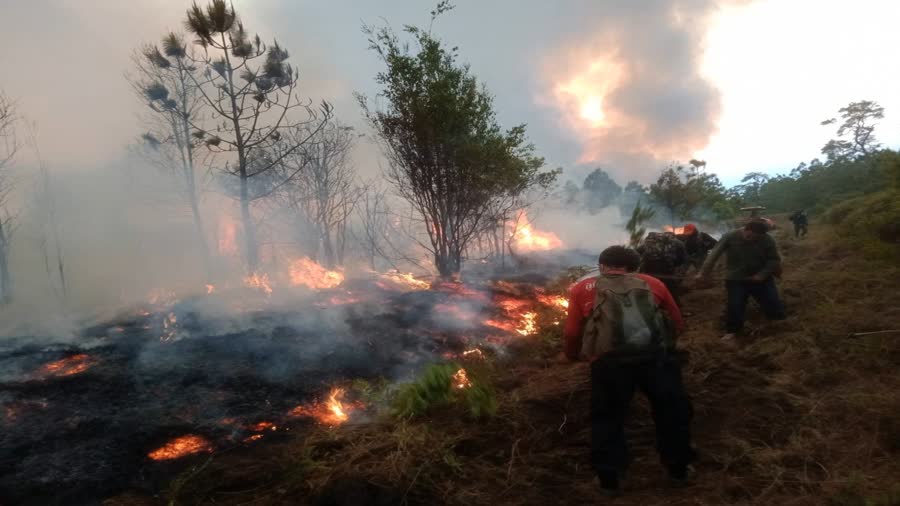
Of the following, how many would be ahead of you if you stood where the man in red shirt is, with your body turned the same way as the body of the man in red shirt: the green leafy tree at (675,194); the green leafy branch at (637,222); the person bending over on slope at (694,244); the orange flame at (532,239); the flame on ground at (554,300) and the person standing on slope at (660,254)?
6

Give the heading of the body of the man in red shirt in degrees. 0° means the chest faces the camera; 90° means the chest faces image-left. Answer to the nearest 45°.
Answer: approximately 180°

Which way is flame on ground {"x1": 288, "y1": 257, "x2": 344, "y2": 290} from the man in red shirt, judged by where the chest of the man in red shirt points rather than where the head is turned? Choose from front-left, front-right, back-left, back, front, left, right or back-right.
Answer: front-left

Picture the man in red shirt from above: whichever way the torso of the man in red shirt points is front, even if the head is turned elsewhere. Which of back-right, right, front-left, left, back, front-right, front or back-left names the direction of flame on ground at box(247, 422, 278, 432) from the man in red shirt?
left

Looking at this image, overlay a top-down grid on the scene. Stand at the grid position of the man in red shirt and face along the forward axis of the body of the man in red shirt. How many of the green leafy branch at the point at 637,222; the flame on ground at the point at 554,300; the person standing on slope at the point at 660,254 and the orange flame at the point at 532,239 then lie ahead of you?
4

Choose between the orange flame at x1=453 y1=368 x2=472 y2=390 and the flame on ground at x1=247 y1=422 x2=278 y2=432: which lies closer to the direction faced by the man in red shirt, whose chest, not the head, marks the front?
the orange flame

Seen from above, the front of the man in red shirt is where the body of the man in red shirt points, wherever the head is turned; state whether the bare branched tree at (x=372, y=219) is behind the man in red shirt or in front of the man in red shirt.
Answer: in front

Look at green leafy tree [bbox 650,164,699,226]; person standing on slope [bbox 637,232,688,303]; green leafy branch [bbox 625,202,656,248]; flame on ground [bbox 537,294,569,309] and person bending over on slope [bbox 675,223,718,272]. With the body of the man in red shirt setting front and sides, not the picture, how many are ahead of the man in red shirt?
5

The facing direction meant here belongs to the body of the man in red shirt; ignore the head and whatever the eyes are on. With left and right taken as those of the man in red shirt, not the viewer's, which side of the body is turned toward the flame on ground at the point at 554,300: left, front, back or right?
front

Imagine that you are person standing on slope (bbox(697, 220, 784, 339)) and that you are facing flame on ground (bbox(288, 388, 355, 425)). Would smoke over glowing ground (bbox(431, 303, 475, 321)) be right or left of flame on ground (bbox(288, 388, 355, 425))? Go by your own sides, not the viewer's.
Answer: right

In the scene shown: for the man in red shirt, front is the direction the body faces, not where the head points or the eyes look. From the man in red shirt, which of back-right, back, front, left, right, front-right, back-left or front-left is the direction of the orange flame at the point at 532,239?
front

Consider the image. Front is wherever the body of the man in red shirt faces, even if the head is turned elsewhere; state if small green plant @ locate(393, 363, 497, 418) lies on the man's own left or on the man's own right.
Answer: on the man's own left

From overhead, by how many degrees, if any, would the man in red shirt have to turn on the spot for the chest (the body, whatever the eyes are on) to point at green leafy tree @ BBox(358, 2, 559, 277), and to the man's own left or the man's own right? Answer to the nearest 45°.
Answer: approximately 45° to the man's own left

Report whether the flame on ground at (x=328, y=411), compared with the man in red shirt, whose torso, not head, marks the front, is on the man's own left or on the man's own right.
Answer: on the man's own left

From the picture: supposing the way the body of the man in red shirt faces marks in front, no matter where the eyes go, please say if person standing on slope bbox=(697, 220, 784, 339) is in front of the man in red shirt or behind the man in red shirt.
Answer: in front

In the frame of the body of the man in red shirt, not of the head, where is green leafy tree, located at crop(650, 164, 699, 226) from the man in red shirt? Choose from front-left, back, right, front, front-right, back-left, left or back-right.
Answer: front
